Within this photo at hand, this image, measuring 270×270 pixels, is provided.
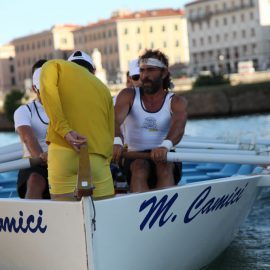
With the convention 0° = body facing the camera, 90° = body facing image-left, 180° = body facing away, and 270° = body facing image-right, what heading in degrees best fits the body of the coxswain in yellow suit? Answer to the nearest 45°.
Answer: approximately 180°
